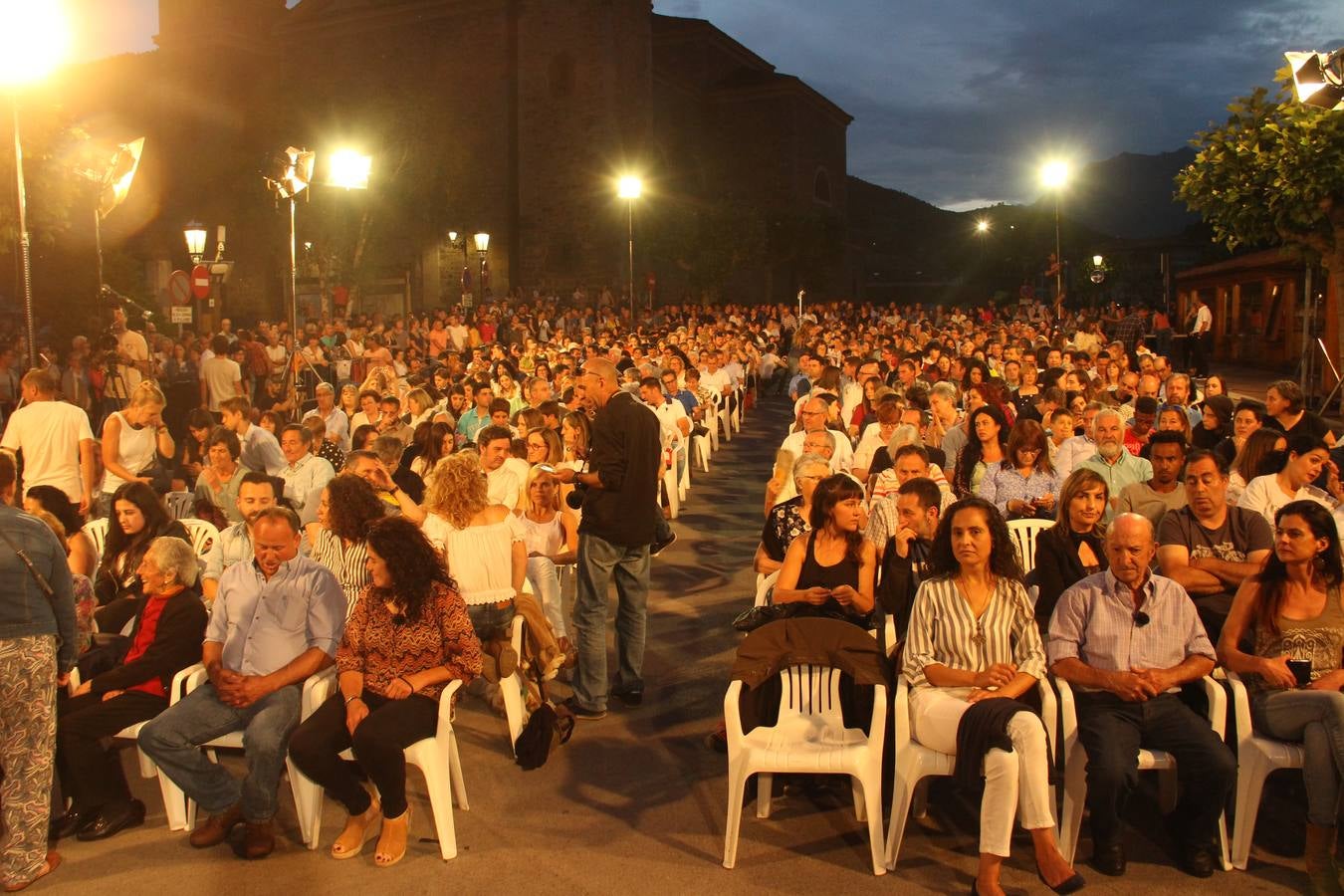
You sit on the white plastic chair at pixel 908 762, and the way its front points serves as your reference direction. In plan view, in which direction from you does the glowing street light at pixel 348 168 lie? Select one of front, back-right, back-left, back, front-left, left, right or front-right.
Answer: back-right

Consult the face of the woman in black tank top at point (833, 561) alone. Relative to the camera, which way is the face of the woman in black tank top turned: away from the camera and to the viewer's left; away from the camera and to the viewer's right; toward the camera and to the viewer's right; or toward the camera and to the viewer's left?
toward the camera and to the viewer's right

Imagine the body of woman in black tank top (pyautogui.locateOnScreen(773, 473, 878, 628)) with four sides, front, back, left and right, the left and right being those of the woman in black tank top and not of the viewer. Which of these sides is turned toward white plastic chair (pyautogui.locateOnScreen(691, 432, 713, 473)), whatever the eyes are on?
back

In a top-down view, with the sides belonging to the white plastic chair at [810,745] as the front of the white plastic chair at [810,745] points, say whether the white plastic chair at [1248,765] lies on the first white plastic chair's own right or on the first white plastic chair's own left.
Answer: on the first white plastic chair's own left

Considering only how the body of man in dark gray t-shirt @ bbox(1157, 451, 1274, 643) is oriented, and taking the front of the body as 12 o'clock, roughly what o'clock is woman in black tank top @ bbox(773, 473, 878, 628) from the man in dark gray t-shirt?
The woman in black tank top is roughly at 2 o'clock from the man in dark gray t-shirt.

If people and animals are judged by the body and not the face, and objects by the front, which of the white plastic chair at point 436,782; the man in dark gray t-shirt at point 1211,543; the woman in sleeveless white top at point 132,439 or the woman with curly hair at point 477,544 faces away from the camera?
the woman with curly hair

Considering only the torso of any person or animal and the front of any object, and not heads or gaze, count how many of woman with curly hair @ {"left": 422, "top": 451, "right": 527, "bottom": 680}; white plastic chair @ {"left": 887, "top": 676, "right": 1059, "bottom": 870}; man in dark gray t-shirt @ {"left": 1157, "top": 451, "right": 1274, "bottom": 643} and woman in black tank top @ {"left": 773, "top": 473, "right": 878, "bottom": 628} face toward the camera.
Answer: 3

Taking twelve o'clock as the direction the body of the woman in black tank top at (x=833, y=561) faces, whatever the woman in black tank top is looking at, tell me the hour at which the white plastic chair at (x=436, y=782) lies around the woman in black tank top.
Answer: The white plastic chair is roughly at 2 o'clock from the woman in black tank top.

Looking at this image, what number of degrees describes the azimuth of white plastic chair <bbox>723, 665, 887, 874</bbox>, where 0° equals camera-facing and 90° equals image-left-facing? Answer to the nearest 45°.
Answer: approximately 0°

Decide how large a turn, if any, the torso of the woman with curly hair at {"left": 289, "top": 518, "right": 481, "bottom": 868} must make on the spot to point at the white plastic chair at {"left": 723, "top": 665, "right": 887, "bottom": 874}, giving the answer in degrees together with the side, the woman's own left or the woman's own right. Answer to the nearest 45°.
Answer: approximately 90° to the woman's own left

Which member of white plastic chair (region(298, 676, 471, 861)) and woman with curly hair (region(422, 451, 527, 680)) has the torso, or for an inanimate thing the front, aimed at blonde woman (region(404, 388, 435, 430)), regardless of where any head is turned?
the woman with curly hair
